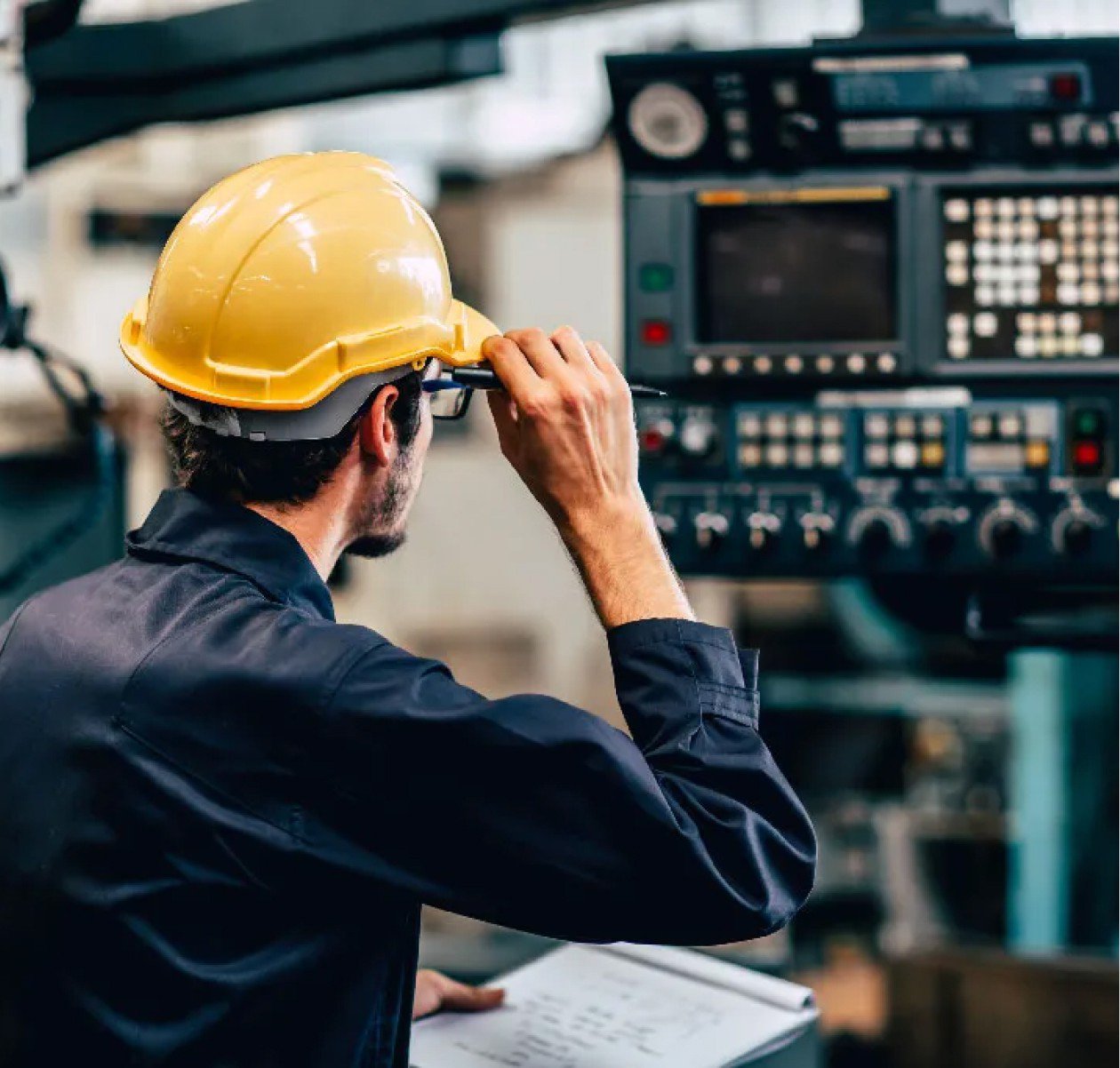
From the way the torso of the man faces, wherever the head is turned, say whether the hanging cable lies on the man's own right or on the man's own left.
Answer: on the man's own left

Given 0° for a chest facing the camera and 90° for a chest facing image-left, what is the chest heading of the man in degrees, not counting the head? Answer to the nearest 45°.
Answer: approximately 225°

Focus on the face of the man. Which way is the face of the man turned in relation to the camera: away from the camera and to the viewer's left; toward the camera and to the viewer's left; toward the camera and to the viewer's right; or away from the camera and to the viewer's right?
away from the camera and to the viewer's right
